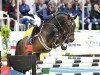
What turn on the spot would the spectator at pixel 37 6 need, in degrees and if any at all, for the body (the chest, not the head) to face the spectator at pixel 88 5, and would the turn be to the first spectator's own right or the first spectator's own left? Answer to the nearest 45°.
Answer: approximately 90° to the first spectator's own left

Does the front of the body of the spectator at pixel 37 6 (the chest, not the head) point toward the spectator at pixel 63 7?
no

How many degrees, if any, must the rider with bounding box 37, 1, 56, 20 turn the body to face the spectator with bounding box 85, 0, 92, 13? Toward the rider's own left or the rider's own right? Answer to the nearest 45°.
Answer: approximately 90° to the rider's own left

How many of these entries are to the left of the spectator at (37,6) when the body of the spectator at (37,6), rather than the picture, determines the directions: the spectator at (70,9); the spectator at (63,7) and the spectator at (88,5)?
3

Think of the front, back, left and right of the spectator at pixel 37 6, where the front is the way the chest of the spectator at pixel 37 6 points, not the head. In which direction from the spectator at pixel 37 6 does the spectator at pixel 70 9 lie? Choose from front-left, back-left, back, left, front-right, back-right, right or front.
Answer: left

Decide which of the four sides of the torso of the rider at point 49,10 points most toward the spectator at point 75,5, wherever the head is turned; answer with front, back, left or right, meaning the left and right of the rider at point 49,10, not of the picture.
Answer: left

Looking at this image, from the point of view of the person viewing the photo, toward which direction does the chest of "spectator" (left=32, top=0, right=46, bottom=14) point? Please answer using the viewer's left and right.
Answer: facing the viewer

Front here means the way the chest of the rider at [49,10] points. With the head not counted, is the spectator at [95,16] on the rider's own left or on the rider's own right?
on the rider's own left

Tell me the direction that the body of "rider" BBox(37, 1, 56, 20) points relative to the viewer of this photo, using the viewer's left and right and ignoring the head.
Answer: facing the viewer and to the right of the viewer

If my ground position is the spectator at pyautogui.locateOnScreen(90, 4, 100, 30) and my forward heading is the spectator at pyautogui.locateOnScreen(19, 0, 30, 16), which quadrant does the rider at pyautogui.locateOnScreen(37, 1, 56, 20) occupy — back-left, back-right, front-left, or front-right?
front-left

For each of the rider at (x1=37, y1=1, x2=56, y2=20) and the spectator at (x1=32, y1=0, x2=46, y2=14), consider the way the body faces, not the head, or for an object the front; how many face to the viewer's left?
0

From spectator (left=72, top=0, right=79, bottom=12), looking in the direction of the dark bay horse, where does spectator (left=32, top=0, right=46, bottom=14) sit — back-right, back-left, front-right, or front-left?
front-right
